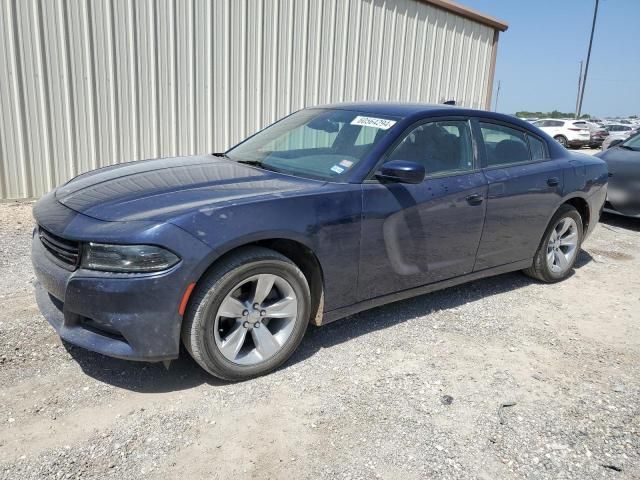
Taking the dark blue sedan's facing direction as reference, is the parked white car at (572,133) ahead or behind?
behind

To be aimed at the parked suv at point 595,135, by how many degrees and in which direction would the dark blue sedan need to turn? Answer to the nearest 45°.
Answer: approximately 180°

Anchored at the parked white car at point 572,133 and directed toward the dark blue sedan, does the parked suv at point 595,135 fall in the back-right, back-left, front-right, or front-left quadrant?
back-left

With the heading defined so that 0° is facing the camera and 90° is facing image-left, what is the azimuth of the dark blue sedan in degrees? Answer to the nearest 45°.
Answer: approximately 45°
